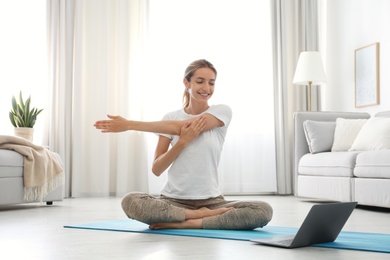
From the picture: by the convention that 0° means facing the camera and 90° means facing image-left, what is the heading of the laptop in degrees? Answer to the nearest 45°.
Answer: approximately 135°

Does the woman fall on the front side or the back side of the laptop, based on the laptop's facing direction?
on the front side

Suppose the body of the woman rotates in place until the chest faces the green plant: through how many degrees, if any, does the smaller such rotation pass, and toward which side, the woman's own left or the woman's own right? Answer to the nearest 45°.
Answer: approximately 135° to the woman's own right

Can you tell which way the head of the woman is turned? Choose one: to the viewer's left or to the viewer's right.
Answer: to the viewer's right

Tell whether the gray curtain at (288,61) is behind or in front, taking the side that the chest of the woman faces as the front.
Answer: behind

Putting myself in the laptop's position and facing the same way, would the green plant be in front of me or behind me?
in front

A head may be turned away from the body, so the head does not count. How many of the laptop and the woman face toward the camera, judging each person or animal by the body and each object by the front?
1

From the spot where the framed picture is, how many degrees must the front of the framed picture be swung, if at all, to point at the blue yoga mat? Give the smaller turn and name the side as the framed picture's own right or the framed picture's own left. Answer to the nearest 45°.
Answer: approximately 45° to the framed picture's own left

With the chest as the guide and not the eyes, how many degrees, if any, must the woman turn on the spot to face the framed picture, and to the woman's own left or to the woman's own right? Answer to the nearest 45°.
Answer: approximately 135° to the woman's own left

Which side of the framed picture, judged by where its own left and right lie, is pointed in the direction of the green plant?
front
